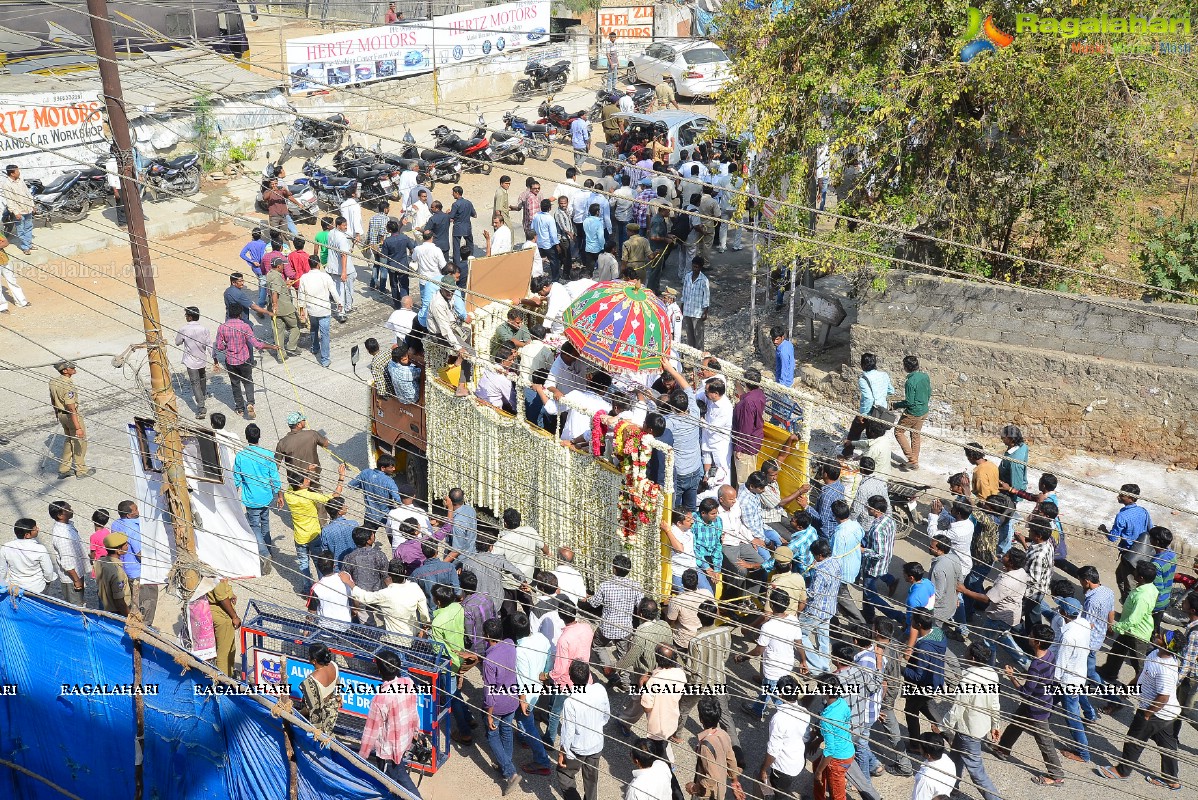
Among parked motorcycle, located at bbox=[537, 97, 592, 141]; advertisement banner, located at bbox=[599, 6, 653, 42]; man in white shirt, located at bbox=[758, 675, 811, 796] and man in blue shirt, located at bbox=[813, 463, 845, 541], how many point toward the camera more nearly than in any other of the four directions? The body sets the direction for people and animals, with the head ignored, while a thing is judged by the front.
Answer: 1

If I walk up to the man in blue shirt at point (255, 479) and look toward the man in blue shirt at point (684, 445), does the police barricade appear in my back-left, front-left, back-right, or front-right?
front-right

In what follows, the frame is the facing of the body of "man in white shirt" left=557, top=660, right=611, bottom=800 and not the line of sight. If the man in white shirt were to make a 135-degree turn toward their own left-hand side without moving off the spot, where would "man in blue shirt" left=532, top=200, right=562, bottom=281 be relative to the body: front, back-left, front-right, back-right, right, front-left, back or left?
back-right

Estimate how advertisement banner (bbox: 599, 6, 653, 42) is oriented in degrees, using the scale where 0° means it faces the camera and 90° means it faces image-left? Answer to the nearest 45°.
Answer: approximately 0°

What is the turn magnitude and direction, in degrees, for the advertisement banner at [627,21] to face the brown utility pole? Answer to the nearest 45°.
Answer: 0° — it already faces it

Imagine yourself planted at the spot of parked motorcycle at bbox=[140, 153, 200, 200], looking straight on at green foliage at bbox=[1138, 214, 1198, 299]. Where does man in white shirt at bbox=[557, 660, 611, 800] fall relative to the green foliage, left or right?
right

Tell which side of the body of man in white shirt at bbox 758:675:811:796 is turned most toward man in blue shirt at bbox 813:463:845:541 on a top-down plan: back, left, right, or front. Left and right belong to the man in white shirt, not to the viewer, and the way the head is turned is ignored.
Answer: front

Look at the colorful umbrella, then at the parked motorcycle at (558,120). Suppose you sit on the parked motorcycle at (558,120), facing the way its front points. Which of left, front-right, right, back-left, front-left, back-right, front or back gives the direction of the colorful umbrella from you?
left

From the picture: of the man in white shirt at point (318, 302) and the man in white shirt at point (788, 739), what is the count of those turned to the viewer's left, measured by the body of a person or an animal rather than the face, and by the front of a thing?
0

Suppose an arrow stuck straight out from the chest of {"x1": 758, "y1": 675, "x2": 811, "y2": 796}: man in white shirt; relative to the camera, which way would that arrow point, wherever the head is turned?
away from the camera

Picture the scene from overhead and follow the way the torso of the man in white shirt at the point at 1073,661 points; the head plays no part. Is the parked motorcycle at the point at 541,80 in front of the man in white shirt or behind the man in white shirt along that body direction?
in front

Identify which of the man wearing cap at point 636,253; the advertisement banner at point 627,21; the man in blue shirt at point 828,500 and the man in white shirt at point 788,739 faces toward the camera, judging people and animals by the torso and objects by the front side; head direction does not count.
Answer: the advertisement banner

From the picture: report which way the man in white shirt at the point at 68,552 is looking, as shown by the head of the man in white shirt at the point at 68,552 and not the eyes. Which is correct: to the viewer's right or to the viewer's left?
to the viewer's right
